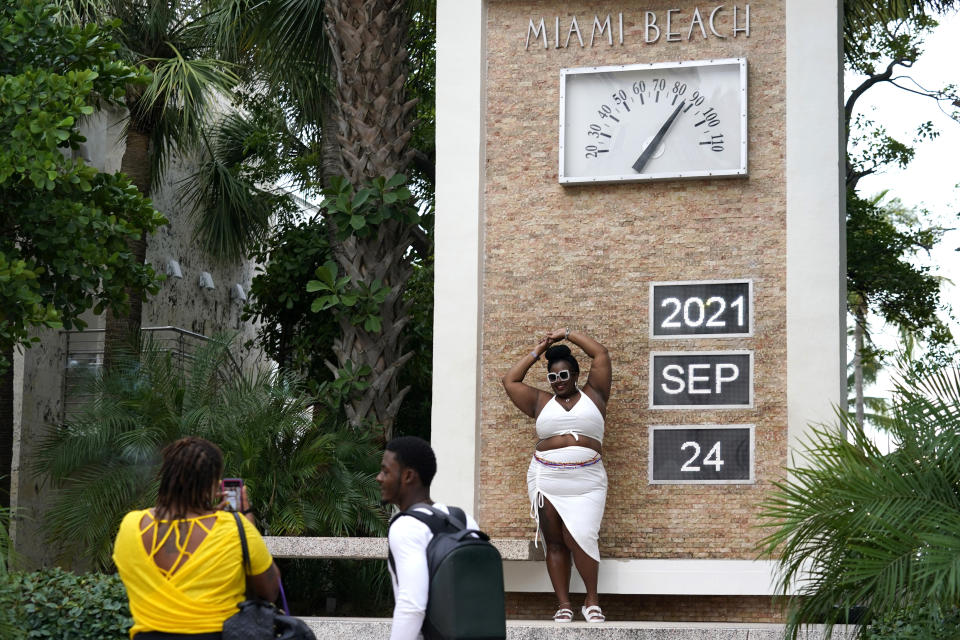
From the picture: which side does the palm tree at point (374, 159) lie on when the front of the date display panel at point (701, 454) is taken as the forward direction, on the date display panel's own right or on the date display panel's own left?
on the date display panel's own right

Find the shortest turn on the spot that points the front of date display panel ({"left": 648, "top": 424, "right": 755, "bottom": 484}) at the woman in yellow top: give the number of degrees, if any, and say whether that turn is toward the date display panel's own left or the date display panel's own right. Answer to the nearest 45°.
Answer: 0° — it already faces them

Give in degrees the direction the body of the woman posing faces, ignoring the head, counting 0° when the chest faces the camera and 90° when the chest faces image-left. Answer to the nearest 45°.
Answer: approximately 0°

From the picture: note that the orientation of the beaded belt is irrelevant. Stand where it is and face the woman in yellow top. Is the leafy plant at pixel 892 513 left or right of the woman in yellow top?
left

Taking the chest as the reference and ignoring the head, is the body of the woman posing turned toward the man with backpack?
yes

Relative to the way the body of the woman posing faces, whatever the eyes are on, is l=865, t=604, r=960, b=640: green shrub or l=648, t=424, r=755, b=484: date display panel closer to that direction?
the green shrub

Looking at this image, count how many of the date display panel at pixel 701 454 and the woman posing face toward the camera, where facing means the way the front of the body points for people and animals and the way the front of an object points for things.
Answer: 2

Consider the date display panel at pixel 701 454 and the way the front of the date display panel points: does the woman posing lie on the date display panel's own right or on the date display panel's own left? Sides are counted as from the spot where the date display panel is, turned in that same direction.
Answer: on the date display panel's own right

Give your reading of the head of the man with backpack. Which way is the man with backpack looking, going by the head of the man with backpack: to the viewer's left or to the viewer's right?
to the viewer's left

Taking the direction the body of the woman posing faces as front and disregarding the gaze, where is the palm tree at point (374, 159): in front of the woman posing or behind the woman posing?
behind
